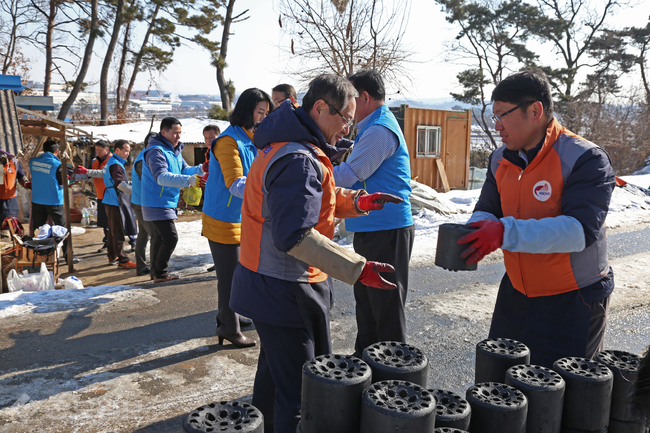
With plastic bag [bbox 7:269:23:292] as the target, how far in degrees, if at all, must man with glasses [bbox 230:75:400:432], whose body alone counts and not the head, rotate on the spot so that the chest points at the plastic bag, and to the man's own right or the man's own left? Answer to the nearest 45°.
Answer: approximately 135° to the man's own left

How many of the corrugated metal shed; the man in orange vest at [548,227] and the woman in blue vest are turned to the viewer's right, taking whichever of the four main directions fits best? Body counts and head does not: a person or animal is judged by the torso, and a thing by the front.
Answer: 1

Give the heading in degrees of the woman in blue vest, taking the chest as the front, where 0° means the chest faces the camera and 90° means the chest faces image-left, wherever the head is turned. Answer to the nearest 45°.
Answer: approximately 270°

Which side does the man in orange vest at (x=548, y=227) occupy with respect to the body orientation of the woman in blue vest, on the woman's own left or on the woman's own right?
on the woman's own right

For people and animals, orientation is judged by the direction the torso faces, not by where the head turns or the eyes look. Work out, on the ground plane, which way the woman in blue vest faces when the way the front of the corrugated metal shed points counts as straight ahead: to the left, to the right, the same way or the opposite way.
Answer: to the left

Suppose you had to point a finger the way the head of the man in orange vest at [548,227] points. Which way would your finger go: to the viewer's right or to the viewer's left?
to the viewer's left

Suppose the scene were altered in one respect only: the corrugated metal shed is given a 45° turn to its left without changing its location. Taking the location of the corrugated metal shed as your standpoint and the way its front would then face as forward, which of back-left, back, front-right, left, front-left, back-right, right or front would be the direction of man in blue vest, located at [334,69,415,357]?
front-right

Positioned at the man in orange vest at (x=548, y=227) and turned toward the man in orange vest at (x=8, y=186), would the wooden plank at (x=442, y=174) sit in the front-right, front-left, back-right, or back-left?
front-right

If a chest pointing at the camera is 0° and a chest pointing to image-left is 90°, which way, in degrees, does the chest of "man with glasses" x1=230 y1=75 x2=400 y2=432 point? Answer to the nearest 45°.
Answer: approximately 270°

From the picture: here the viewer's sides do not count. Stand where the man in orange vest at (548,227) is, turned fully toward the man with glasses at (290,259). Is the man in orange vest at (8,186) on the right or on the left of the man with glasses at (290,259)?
right

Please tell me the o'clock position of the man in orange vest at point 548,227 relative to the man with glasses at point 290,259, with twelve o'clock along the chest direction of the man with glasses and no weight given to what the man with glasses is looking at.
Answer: The man in orange vest is roughly at 12 o'clock from the man with glasses.

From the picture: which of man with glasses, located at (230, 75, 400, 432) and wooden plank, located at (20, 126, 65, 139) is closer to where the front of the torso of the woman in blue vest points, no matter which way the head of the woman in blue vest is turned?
the man with glasses

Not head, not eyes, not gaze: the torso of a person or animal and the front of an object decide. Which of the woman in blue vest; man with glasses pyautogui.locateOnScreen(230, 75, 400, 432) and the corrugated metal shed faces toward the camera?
the corrugated metal shed

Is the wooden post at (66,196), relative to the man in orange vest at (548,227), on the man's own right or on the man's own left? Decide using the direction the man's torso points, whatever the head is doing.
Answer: on the man's own right

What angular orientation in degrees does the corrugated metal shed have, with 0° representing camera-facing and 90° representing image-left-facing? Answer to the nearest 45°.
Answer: approximately 0°
